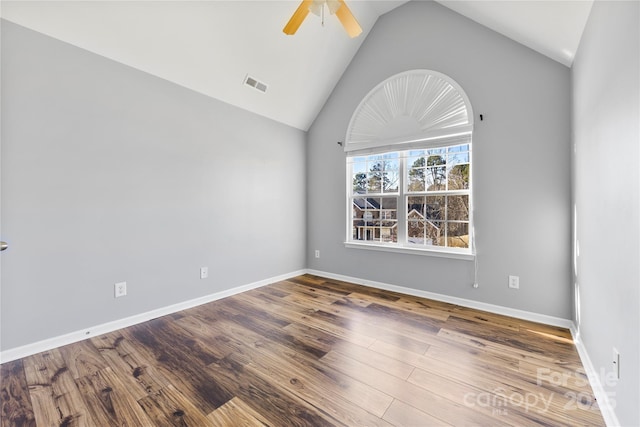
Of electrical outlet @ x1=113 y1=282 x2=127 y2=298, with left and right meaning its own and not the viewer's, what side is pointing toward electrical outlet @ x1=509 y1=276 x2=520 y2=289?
front

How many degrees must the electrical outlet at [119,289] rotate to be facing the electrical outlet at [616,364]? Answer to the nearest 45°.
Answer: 0° — it already faces it

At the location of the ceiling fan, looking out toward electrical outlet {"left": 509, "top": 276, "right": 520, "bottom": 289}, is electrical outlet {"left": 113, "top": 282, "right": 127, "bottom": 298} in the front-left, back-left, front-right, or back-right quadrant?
back-left

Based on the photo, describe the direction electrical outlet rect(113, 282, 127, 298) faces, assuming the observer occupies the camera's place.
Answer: facing the viewer and to the right of the viewer
